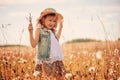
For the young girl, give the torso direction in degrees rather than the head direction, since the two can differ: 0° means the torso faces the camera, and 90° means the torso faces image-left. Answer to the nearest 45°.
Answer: approximately 315°
